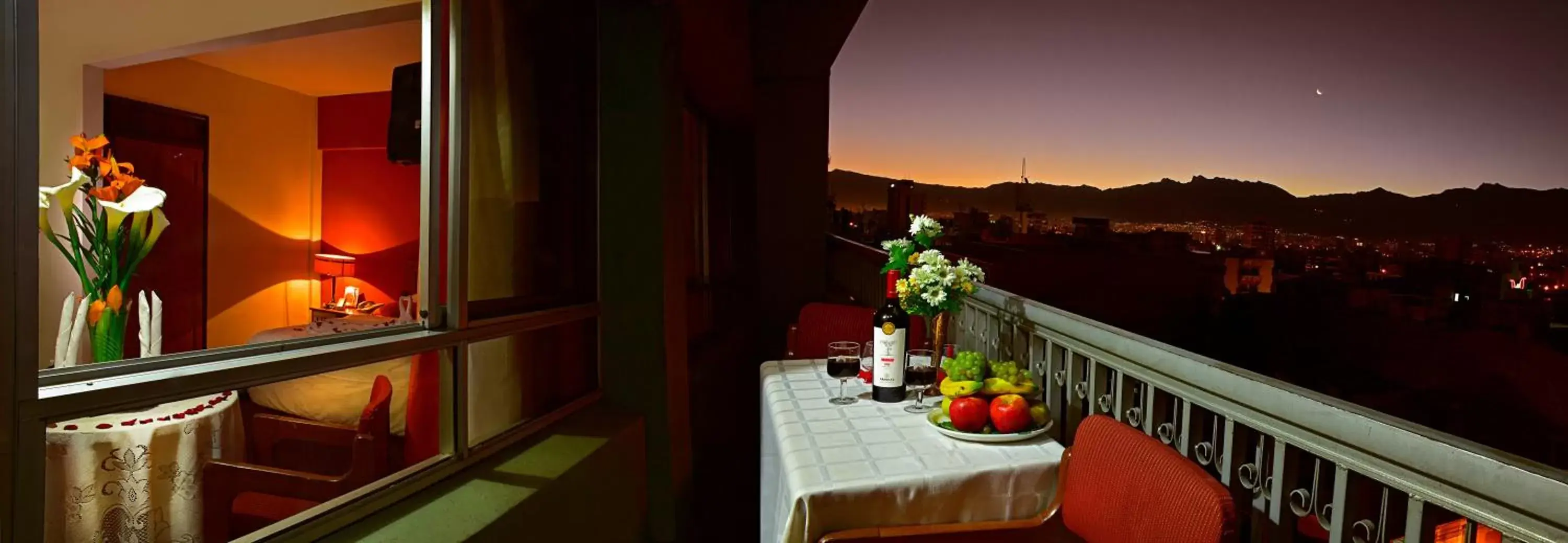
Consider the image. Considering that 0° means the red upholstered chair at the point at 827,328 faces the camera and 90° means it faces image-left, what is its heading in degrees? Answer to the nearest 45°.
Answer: approximately 0°

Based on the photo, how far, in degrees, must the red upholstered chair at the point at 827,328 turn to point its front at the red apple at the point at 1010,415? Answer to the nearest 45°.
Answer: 0° — it already faces it

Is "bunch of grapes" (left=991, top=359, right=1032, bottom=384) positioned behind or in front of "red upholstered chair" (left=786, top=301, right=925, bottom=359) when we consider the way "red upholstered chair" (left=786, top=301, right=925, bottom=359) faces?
in front

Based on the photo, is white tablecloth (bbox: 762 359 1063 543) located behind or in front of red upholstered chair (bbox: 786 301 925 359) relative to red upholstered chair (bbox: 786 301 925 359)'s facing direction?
in front

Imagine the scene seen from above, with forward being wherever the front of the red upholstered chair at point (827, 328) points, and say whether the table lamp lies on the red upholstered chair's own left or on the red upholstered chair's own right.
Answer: on the red upholstered chair's own right

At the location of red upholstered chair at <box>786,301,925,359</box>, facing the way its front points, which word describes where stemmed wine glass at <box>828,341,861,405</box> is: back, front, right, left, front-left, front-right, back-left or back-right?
front

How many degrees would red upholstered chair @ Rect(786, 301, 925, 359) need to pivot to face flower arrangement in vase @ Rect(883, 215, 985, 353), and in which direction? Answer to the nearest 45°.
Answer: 0° — it already faces it
